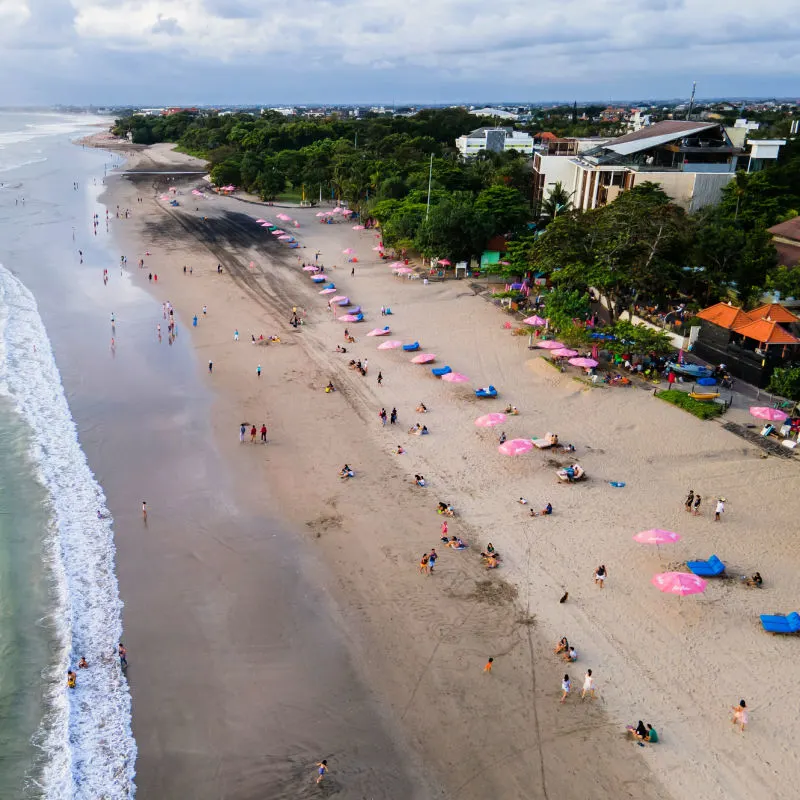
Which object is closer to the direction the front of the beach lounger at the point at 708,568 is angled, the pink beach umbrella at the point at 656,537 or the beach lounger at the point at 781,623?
the pink beach umbrella

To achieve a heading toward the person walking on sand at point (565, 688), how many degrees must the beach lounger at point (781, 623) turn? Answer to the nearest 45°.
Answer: approximately 45° to its left

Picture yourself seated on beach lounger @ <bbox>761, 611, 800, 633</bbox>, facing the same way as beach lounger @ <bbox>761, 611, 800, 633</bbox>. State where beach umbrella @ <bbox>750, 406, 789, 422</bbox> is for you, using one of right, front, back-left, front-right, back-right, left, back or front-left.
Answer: right

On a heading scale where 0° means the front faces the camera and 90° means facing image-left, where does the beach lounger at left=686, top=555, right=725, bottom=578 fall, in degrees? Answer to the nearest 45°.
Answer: approximately 90°

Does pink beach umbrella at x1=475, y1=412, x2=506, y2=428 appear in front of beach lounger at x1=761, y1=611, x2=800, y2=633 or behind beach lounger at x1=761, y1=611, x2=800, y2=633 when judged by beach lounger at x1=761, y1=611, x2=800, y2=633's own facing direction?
in front

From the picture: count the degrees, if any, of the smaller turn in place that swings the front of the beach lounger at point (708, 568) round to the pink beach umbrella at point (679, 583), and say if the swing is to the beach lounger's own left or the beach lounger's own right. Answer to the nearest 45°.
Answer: approximately 90° to the beach lounger's own left

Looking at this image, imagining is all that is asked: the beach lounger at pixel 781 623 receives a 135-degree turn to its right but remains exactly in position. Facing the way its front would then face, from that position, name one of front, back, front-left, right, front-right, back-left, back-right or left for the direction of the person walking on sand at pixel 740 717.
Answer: back-right

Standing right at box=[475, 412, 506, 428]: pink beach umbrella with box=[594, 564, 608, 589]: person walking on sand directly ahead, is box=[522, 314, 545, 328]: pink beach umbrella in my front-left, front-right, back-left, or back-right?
back-left

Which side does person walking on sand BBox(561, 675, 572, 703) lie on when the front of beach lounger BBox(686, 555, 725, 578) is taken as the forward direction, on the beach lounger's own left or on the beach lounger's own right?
on the beach lounger's own left

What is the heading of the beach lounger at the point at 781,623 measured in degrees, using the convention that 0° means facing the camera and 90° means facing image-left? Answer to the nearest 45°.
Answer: approximately 90°

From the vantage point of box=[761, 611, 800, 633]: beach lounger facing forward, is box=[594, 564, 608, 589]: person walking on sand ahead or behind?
ahead

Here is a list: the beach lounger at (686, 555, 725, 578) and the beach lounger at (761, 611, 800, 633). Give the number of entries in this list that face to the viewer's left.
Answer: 2

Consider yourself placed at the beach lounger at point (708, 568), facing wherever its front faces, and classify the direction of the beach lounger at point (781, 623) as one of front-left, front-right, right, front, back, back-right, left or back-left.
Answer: back-left

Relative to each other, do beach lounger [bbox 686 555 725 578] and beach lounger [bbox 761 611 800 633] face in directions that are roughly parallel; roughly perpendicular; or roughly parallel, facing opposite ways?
roughly parallel

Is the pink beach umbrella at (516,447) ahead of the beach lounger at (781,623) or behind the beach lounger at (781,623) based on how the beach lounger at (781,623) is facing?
ahead
